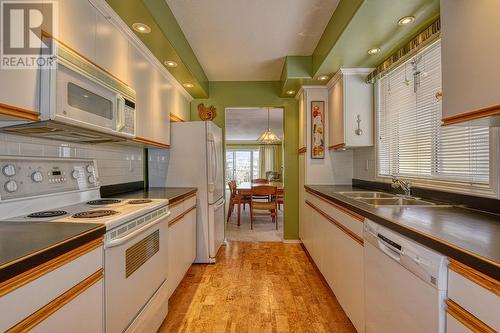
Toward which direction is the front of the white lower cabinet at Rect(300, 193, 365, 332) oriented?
to the viewer's left

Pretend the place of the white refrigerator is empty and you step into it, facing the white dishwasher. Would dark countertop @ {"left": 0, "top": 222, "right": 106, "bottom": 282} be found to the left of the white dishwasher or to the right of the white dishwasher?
right

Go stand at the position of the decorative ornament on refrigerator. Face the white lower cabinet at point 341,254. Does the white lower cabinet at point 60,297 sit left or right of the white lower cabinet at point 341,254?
right

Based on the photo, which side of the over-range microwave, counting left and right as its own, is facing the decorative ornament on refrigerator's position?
left

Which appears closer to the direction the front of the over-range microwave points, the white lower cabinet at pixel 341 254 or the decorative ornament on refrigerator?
the white lower cabinet

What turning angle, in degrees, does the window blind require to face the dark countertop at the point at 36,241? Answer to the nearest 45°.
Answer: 0° — it already faces it

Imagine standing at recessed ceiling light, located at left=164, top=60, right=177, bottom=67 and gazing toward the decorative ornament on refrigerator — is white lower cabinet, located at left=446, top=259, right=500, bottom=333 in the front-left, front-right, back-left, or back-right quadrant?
back-right

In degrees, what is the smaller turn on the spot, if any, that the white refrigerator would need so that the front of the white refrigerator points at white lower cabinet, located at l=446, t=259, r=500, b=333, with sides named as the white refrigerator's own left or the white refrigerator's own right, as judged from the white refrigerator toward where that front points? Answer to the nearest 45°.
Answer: approximately 90° to the white refrigerator's own right

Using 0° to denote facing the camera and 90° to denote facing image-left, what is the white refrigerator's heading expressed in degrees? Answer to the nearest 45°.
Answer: approximately 270°

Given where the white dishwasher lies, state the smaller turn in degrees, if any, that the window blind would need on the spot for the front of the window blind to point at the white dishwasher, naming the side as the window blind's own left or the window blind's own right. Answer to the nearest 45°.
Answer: approximately 45° to the window blind's own left

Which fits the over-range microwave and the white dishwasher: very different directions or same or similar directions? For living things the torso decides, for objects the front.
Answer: very different directions
